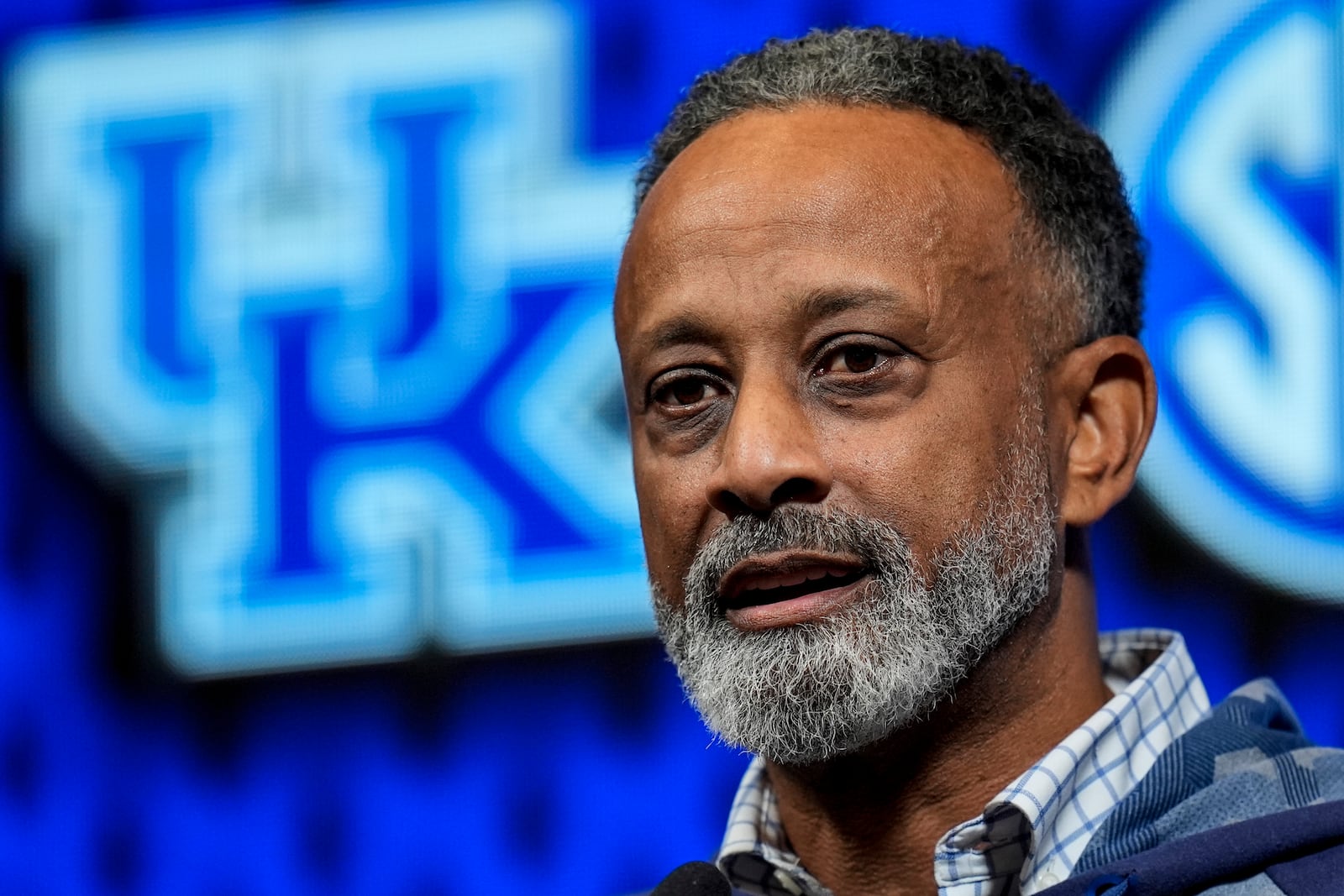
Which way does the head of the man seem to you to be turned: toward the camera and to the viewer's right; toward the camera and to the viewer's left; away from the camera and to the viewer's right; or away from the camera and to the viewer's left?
toward the camera and to the viewer's left

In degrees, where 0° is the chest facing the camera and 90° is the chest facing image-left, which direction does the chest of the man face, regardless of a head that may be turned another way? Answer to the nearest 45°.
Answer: approximately 45°
